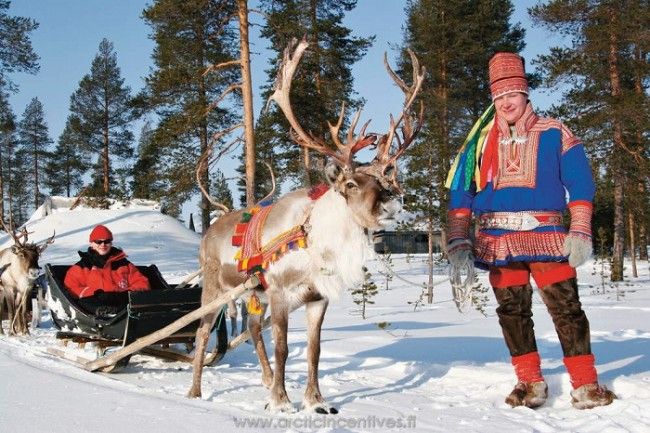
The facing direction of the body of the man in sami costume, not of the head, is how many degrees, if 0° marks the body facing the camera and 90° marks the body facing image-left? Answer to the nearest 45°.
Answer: approximately 0°

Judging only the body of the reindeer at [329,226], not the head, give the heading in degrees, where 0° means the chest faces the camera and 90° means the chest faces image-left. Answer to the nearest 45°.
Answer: approximately 315°

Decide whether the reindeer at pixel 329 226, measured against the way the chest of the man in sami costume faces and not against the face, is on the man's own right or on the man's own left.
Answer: on the man's own right

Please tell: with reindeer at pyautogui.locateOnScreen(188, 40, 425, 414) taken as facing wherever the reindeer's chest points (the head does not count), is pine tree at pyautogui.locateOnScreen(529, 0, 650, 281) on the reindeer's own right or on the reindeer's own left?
on the reindeer's own left

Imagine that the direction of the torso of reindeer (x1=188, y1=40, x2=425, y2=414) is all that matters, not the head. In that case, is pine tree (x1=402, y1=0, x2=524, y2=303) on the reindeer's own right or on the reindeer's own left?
on the reindeer's own left

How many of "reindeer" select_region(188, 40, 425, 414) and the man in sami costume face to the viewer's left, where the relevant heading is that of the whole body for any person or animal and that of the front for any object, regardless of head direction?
0

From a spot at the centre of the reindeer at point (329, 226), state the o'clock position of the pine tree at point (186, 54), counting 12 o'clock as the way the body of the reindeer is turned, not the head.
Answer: The pine tree is roughly at 7 o'clock from the reindeer.

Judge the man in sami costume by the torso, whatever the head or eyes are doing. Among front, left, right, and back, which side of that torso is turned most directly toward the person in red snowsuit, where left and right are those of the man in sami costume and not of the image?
right

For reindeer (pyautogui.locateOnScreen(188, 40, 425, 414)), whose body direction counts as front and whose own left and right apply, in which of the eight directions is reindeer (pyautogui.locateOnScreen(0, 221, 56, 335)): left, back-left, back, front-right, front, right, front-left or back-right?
back
